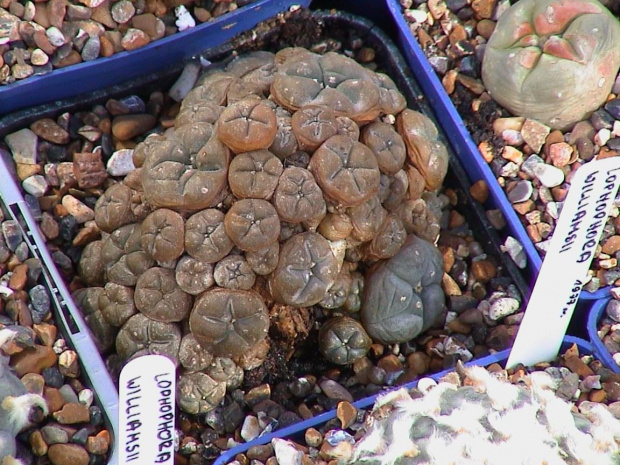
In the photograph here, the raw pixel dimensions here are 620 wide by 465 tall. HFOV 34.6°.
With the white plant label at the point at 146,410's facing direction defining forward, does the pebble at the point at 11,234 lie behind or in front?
behind

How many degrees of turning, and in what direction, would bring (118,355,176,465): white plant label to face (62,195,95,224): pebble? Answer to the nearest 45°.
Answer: approximately 180°

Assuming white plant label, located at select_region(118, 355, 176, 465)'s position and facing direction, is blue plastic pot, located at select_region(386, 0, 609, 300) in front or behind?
behind

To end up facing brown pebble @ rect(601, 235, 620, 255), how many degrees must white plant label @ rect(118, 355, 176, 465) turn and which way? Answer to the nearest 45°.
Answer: approximately 135° to its left

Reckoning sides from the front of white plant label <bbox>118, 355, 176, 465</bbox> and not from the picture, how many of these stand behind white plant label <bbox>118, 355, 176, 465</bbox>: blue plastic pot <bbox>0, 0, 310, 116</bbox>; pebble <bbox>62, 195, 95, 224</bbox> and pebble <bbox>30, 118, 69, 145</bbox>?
3

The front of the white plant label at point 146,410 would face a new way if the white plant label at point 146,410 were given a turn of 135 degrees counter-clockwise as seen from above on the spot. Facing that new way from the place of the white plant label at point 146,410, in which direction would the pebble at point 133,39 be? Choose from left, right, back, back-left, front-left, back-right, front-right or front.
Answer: front-left

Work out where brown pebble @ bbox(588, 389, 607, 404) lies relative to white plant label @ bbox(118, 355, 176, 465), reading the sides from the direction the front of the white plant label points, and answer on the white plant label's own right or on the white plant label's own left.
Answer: on the white plant label's own left

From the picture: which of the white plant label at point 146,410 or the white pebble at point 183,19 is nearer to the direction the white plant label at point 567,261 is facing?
the white plant label

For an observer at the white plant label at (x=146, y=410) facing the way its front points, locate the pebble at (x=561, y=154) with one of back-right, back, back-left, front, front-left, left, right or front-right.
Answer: back-left

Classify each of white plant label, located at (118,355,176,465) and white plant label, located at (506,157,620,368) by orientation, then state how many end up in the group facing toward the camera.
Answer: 2
